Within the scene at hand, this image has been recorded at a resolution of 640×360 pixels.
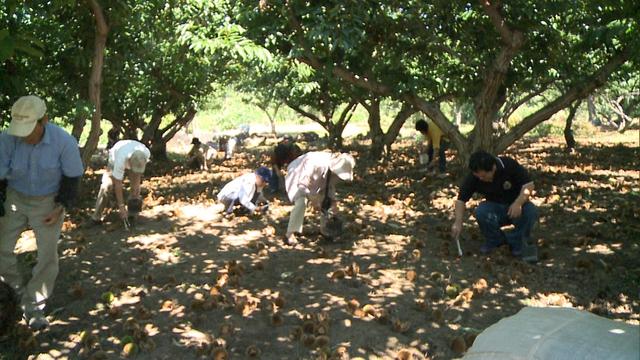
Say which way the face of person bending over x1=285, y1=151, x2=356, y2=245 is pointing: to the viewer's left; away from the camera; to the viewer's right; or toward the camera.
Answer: to the viewer's right

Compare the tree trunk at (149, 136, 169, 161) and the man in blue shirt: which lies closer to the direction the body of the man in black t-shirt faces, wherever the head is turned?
the man in blue shirt

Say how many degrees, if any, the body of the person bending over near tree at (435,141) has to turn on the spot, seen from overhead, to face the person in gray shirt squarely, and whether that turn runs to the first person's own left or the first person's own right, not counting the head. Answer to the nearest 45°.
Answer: approximately 90° to the first person's own left

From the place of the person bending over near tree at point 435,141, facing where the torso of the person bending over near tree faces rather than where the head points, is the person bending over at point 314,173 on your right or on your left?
on your left

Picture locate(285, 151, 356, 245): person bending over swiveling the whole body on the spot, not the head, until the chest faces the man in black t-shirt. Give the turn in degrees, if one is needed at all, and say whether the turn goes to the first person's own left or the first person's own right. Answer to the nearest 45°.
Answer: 0° — they already face them

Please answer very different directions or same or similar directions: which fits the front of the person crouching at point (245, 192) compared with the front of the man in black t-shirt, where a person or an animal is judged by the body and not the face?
very different directions

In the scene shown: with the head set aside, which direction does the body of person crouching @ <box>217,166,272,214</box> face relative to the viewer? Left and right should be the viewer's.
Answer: facing to the right of the viewer

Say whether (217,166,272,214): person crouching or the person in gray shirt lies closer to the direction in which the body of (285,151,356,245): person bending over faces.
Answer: the person in gray shirt

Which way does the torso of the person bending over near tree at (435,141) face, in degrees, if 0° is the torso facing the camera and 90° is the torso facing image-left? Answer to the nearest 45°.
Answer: approximately 90°

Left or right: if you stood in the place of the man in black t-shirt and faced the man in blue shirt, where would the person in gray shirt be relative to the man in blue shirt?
left

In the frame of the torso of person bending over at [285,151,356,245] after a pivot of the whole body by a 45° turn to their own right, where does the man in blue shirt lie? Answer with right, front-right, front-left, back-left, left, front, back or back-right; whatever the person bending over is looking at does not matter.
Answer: right

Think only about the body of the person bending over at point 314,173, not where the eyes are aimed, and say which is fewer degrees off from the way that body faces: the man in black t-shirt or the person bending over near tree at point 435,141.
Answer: the man in black t-shirt

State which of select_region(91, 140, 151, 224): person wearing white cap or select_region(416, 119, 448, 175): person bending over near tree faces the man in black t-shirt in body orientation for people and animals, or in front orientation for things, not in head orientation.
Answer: the person wearing white cap
